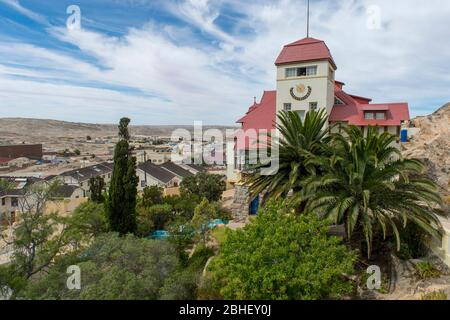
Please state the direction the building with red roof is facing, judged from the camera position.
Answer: facing the viewer

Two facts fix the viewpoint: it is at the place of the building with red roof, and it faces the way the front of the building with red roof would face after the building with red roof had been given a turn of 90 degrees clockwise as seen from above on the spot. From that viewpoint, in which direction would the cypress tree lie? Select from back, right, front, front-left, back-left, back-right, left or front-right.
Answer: front-left

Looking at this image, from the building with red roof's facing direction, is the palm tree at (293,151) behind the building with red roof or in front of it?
in front

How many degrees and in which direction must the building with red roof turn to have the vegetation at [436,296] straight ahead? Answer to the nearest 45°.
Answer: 0° — it already faces it

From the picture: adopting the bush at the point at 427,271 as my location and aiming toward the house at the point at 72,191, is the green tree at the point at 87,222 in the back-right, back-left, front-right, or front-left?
front-left

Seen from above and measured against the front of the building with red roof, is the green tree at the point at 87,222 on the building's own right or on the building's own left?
on the building's own right
